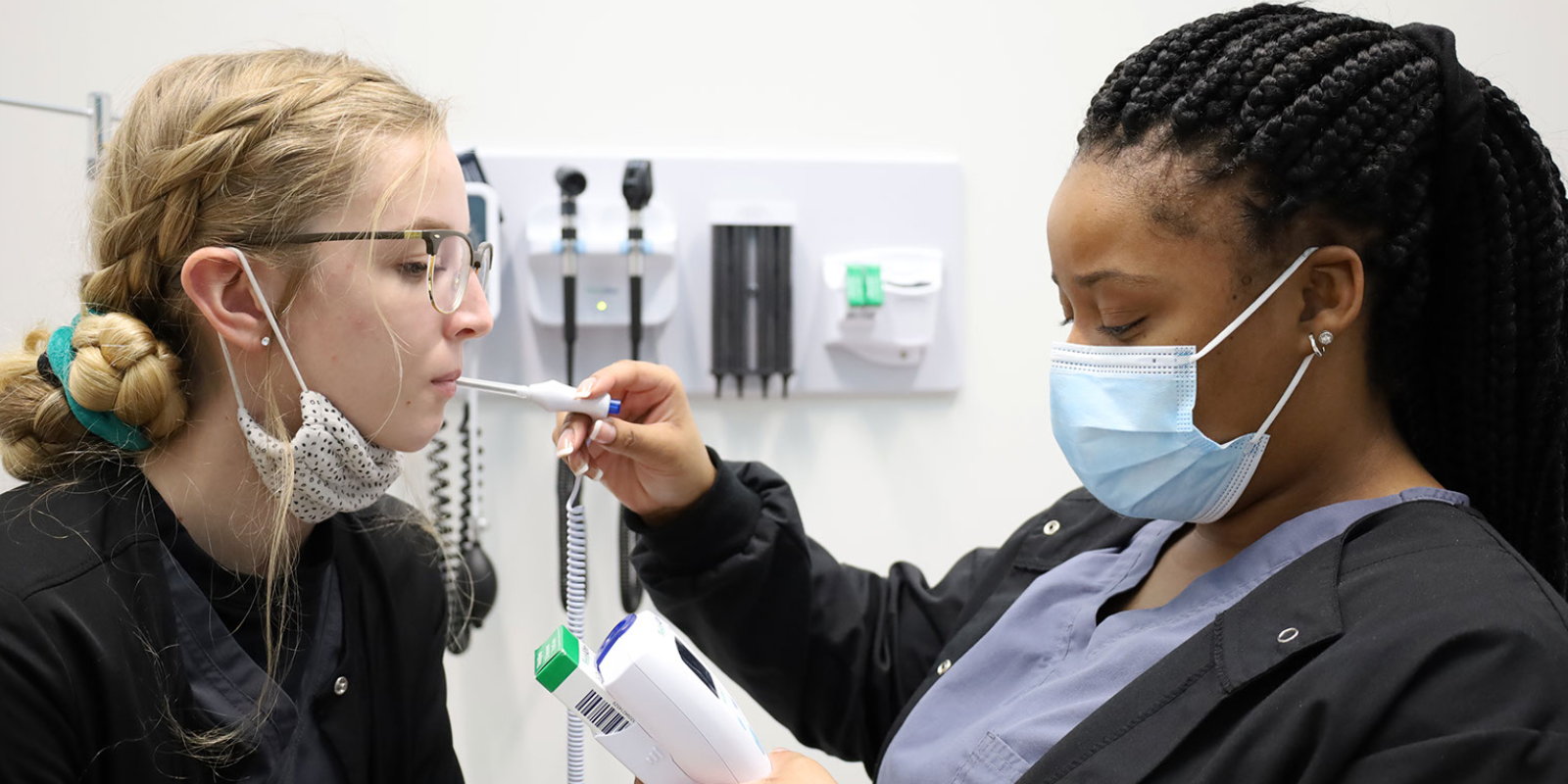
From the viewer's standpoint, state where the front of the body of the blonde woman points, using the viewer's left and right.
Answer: facing the viewer and to the right of the viewer

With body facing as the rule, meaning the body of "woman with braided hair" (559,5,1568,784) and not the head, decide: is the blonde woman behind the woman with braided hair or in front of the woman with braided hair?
in front

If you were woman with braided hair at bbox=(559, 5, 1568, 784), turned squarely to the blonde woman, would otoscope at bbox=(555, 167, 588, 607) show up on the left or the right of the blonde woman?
right

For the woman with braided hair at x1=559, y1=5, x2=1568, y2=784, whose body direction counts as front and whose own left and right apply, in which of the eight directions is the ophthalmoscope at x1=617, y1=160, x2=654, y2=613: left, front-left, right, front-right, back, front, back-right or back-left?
right

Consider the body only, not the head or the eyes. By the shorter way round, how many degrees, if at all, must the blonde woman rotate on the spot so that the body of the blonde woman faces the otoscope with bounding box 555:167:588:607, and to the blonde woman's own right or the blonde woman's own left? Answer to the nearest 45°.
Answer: approximately 90° to the blonde woman's own left

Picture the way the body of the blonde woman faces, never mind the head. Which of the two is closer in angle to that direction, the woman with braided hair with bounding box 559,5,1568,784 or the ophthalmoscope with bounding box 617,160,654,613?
the woman with braided hair

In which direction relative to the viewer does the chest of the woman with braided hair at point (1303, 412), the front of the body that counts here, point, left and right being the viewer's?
facing the viewer and to the left of the viewer

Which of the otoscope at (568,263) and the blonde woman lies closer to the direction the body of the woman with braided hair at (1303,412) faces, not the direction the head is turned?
the blonde woman

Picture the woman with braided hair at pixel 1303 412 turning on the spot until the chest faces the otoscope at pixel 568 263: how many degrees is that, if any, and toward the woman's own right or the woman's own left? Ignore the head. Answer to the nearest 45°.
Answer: approximately 90° to the woman's own right

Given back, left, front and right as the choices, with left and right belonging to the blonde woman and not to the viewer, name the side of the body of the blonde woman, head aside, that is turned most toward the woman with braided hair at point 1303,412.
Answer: front

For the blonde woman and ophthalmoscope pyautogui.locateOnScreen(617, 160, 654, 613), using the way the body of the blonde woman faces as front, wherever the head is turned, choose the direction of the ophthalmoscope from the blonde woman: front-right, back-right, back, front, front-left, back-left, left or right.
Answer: left

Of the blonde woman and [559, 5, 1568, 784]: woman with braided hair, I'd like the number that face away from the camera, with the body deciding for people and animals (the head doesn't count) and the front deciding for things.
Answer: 0

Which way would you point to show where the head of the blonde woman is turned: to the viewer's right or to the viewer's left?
to the viewer's right
